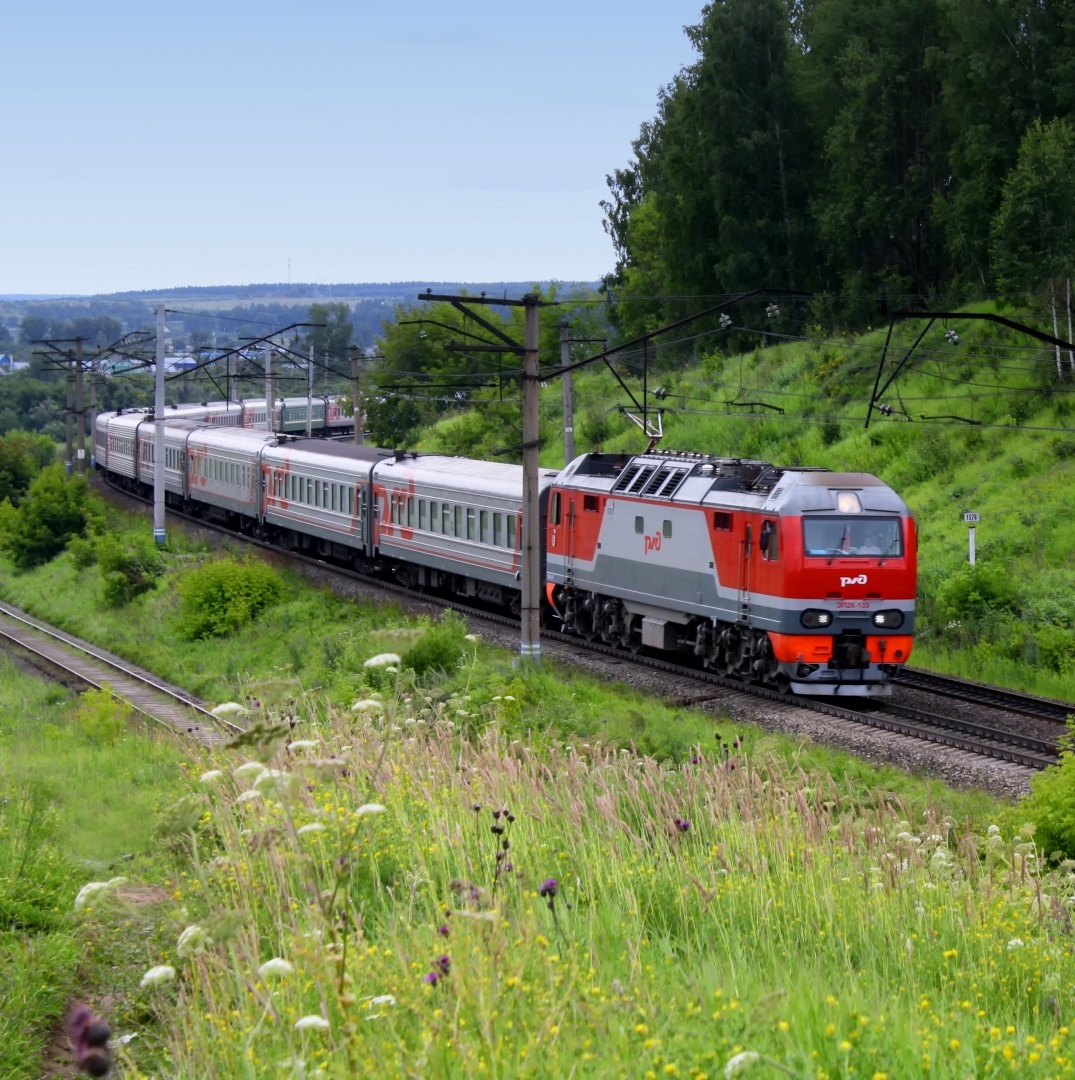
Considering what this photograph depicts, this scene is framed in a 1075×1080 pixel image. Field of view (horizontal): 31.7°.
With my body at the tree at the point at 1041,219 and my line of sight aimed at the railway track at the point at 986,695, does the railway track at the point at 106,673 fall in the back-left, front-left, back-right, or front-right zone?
front-right

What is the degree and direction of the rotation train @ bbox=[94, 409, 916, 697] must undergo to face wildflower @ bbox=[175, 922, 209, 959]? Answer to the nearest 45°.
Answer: approximately 45° to its right

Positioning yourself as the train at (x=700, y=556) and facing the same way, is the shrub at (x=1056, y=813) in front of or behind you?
in front

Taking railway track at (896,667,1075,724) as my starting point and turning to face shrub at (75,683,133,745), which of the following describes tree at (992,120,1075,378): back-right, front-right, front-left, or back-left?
back-right

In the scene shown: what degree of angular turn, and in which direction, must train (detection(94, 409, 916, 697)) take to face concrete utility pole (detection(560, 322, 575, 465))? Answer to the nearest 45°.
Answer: approximately 135° to its left

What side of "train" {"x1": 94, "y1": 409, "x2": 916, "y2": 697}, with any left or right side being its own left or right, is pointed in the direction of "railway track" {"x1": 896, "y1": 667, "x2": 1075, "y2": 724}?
front

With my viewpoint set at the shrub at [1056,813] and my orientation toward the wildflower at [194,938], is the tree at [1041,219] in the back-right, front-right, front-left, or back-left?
back-right

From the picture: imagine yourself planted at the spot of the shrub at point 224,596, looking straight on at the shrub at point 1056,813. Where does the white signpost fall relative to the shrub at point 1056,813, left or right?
left

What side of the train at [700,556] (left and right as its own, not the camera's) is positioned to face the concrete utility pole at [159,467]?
back

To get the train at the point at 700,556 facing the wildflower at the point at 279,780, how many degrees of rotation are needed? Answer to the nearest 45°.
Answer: approximately 45° to its right

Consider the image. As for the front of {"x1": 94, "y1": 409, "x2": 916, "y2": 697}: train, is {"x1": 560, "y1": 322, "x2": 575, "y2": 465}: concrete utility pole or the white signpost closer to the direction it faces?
the white signpost

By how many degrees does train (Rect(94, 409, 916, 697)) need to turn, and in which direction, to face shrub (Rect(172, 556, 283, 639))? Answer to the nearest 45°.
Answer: approximately 180°

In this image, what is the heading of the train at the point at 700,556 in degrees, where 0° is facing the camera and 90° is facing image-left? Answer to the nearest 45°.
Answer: approximately 315°
